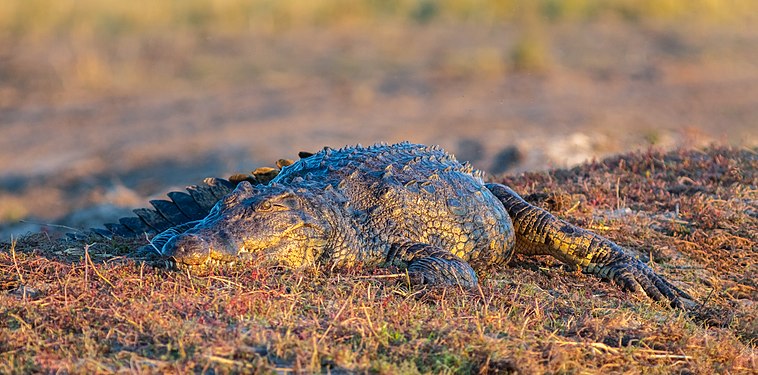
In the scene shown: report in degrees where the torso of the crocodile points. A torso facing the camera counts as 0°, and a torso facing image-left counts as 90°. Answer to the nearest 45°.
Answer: approximately 45°
